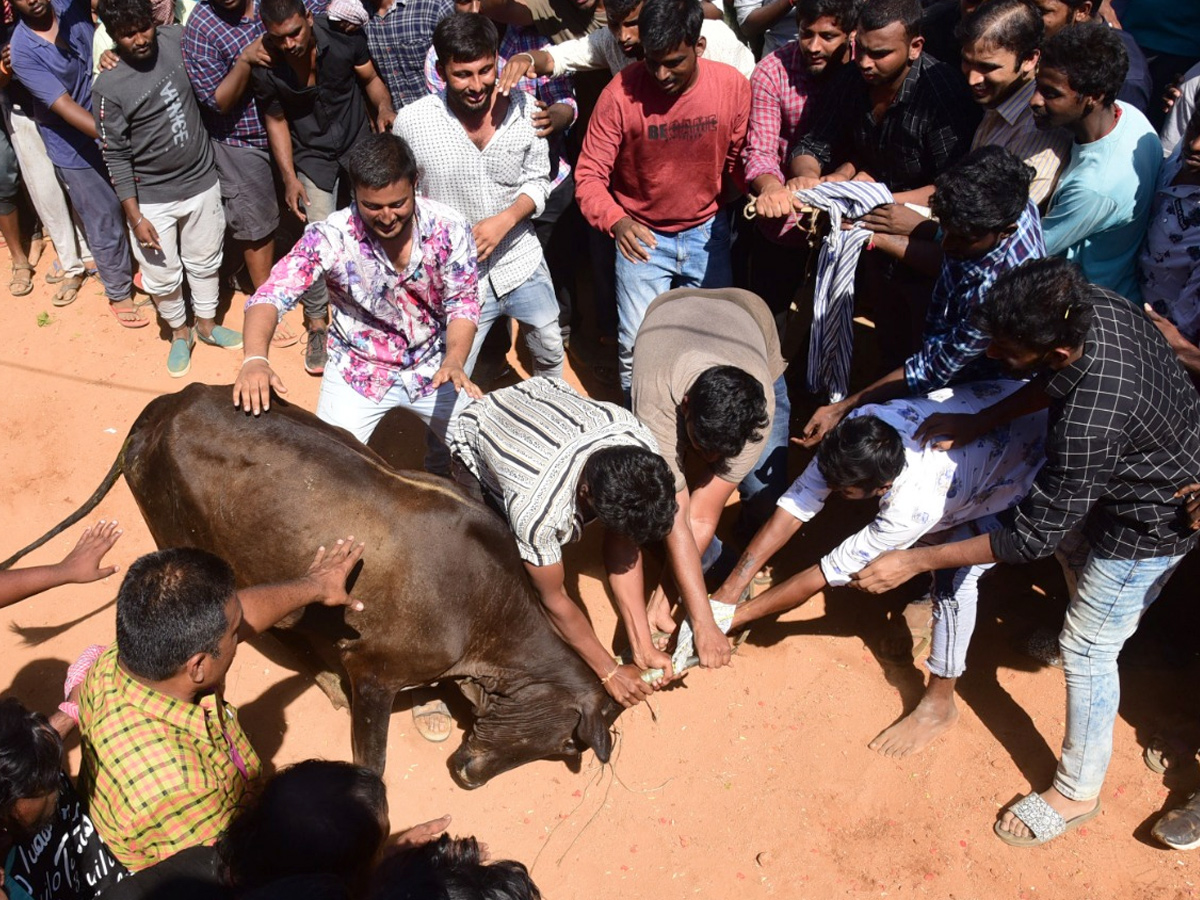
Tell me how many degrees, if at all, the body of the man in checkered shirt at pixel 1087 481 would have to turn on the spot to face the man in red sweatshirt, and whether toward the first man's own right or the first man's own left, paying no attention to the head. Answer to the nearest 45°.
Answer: approximately 45° to the first man's own right

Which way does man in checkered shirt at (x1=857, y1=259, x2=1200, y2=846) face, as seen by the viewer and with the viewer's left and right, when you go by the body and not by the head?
facing to the left of the viewer

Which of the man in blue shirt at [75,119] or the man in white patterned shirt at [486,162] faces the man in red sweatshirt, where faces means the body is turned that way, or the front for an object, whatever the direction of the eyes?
the man in blue shirt

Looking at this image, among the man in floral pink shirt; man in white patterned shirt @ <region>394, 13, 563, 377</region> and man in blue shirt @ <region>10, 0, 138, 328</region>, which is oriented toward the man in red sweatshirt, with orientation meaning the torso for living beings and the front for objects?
the man in blue shirt

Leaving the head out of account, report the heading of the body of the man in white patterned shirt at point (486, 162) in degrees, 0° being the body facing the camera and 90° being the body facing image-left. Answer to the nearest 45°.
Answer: approximately 0°

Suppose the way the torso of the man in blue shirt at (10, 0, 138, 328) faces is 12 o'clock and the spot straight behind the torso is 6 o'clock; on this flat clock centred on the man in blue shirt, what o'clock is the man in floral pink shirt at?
The man in floral pink shirt is roughly at 1 o'clock from the man in blue shirt.

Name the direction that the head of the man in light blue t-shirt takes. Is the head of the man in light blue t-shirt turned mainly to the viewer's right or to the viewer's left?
to the viewer's left
